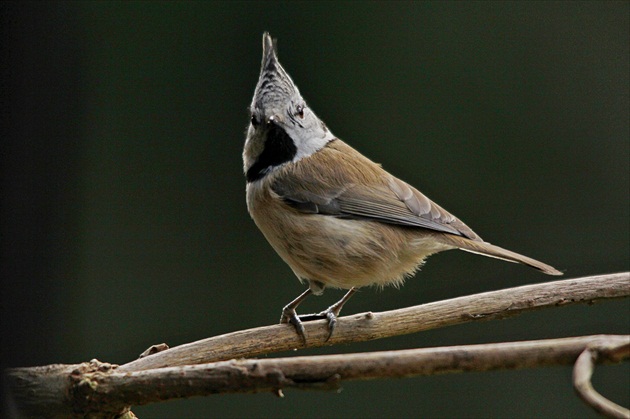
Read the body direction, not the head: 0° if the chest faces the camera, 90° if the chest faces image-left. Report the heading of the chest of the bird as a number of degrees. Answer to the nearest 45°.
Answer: approximately 90°

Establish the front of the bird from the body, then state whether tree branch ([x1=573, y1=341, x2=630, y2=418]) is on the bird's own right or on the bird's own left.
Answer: on the bird's own left
